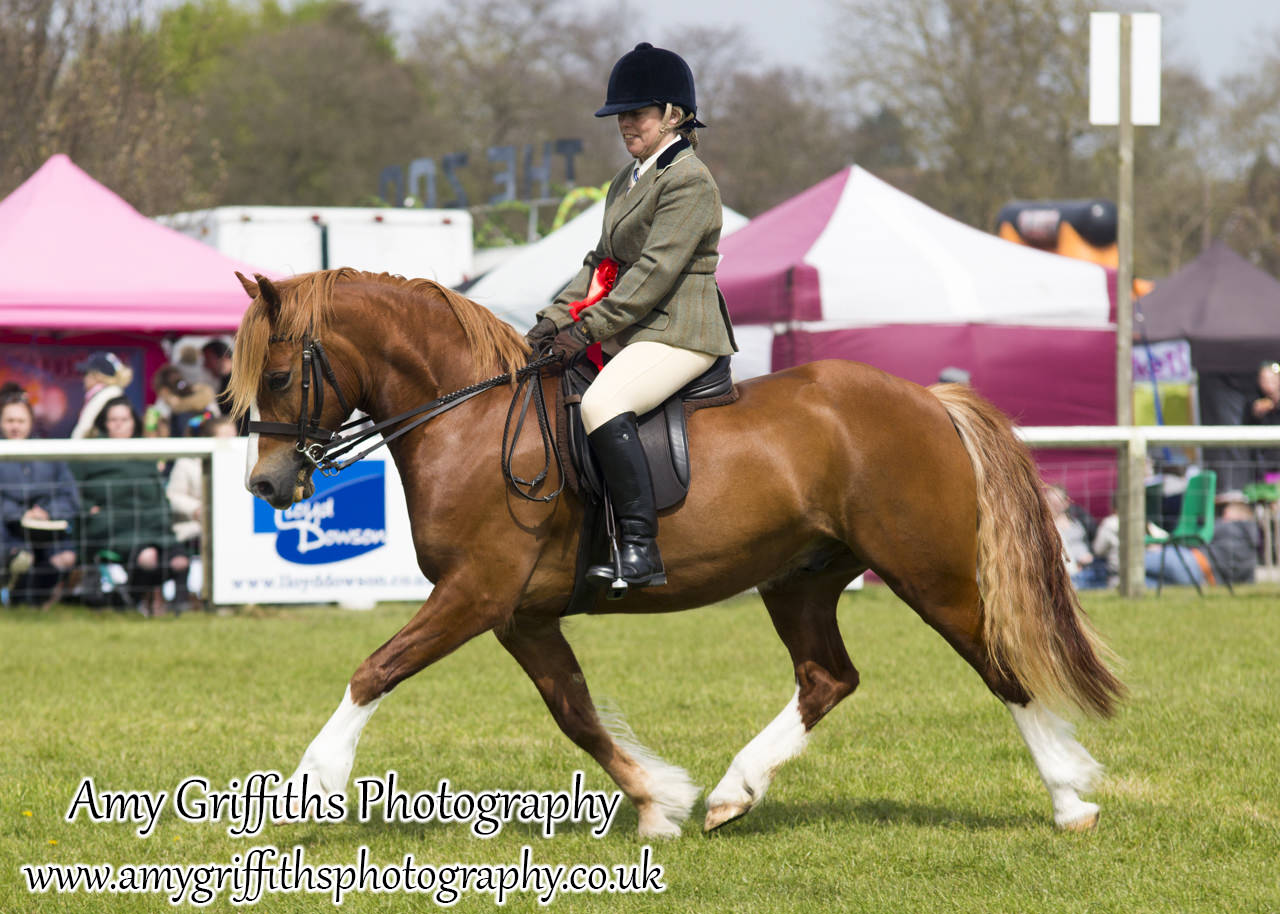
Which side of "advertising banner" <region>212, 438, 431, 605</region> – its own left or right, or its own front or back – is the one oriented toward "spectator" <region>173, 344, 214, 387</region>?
back

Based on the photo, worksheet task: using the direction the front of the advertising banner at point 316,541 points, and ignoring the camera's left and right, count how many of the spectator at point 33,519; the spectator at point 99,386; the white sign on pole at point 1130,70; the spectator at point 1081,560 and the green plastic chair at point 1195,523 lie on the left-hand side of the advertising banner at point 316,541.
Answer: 3

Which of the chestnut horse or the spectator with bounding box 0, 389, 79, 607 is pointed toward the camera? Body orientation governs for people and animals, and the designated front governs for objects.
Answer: the spectator

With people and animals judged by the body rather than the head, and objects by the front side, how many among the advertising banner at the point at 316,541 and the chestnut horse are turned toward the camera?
1

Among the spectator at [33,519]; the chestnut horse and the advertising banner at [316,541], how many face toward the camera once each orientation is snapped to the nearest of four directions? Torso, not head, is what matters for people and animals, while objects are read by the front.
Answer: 2

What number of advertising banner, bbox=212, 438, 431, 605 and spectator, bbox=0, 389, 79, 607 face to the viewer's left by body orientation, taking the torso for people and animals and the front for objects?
0

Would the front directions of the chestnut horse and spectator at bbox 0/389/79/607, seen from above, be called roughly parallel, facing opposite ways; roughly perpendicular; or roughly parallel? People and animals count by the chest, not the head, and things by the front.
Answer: roughly perpendicular

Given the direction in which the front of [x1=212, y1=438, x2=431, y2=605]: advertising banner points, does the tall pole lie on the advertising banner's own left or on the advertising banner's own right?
on the advertising banner's own left

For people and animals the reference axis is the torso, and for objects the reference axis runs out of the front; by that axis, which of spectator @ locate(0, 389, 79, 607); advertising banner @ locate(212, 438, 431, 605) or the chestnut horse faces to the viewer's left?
the chestnut horse

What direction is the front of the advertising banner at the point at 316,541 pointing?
toward the camera

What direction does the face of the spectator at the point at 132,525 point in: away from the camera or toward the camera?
toward the camera

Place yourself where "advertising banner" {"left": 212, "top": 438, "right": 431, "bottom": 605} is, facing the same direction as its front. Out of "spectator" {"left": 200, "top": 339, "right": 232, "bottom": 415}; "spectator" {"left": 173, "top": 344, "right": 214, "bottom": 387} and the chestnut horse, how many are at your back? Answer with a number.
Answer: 2

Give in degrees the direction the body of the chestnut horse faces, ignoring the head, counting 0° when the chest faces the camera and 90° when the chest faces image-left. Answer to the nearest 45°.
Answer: approximately 90°

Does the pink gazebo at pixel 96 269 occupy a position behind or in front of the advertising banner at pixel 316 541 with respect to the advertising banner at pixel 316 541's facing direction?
behind

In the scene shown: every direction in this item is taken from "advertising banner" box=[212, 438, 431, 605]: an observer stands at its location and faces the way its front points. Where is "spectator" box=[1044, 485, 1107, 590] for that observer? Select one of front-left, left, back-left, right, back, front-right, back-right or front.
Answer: left

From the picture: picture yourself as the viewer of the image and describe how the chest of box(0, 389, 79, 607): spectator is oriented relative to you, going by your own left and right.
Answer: facing the viewer
